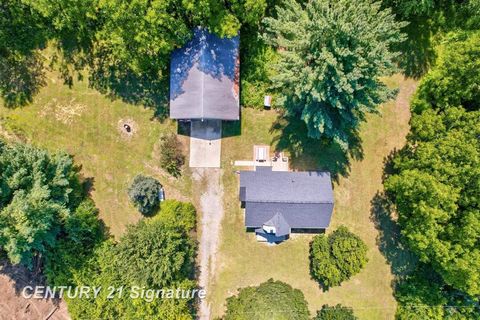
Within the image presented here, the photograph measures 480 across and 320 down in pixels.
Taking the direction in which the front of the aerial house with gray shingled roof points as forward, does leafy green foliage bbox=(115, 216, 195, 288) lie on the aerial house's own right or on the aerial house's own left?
on the aerial house's own right

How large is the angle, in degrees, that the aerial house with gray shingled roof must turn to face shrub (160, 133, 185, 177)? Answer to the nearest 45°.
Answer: approximately 90° to its right

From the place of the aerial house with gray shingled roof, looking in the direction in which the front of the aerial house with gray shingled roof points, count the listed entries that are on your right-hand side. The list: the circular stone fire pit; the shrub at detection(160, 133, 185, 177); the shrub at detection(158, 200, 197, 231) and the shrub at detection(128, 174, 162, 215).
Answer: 4

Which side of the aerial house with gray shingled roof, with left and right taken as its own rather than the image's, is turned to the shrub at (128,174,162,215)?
right

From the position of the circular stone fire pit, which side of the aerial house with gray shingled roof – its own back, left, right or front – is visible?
right

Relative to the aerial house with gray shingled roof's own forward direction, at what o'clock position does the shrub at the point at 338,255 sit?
The shrub is roughly at 11 o'clock from the aerial house with gray shingled roof.
